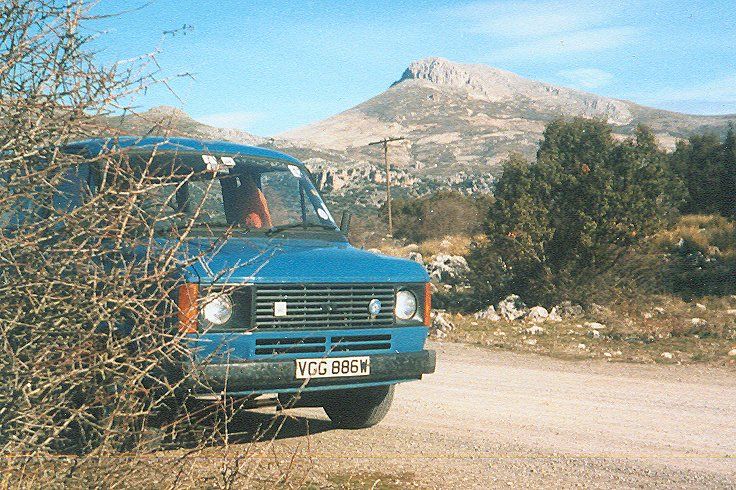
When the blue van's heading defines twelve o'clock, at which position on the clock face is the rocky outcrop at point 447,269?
The rocky outcrop is roughly at 8 o'clock from the blue van.

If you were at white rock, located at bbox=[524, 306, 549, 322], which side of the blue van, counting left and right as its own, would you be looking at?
left

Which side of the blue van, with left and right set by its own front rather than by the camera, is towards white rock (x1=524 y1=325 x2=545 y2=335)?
left

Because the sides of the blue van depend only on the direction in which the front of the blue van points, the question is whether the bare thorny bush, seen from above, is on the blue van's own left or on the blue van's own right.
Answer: on the blue van's own right

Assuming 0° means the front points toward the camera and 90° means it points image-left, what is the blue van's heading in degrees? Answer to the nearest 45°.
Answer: approximately 315°

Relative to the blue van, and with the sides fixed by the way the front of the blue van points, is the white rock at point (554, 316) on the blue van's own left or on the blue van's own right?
on the blue van's own left

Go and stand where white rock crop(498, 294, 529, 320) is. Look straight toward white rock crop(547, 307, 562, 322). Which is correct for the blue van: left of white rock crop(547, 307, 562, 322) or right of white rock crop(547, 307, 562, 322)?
right
